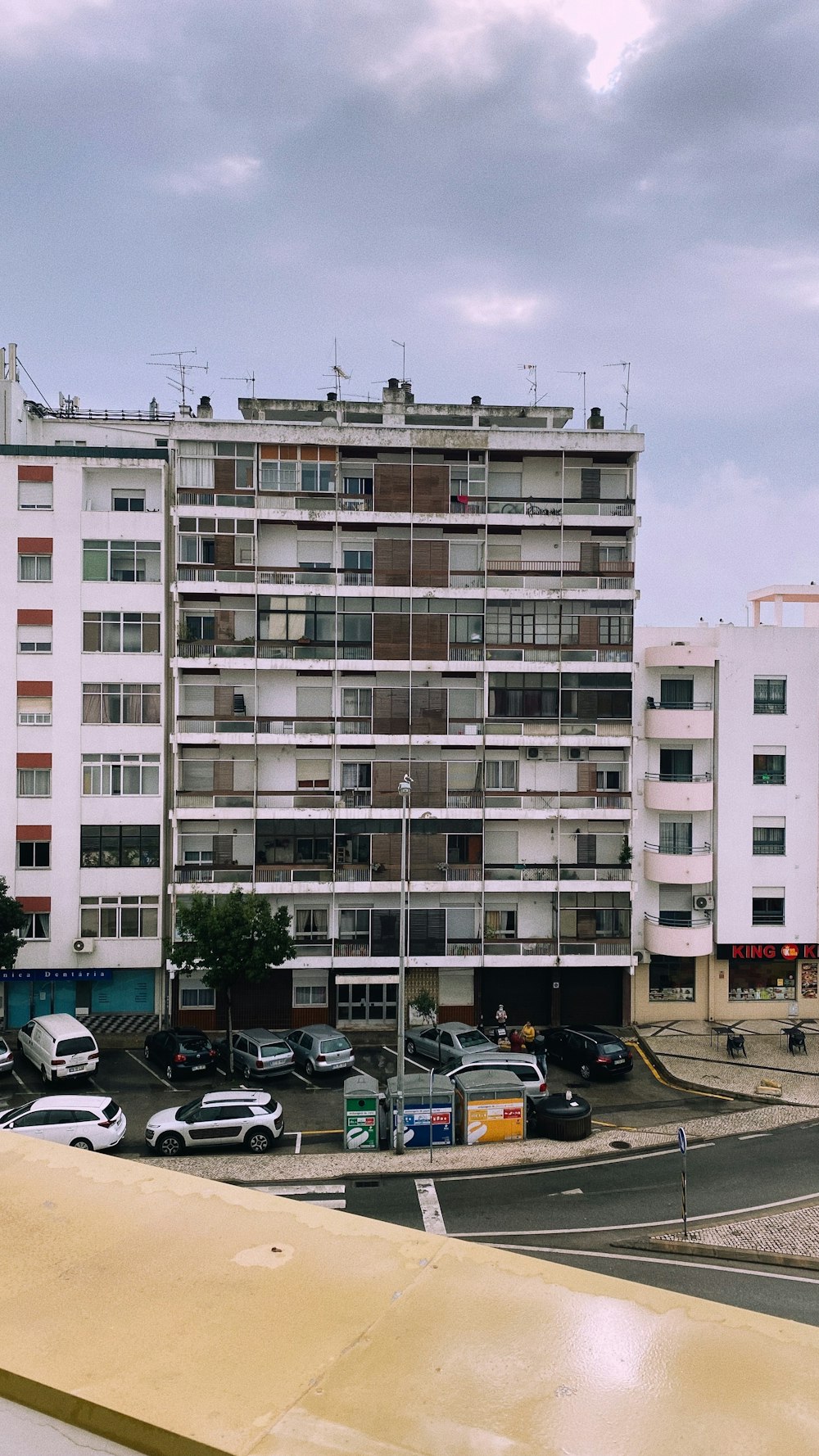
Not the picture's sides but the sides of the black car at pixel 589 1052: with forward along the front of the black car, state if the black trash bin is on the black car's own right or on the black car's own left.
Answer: on the black car's own left

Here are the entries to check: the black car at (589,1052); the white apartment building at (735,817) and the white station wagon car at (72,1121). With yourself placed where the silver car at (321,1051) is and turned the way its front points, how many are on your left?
1

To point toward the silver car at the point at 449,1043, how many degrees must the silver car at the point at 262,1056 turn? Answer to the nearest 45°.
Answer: approximately 135° to its right

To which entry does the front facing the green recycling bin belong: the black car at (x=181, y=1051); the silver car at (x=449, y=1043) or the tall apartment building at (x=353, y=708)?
the tall apartment building

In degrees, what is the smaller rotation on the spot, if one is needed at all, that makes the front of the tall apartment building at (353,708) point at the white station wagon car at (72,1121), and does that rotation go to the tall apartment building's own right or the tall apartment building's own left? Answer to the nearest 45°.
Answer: approximately 45° to the tall apartment building's own right

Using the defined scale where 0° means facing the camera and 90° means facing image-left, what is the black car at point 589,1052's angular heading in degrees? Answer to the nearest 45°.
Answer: approximately 135°

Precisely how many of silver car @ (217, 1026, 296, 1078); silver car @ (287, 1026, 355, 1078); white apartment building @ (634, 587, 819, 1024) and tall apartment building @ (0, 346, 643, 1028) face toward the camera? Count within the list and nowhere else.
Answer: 2

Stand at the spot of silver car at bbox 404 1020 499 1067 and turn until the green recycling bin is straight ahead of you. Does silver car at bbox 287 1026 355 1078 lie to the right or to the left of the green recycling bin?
right

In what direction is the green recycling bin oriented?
toward the camera

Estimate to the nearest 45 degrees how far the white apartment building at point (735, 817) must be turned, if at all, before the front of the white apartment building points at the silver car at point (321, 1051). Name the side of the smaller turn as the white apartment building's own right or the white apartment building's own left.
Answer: approximately 45° to the white apartment building's own right

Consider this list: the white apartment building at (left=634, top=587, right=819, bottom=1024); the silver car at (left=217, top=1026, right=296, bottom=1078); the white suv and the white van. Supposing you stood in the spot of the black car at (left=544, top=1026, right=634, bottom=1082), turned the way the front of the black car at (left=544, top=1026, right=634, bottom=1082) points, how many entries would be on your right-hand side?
1

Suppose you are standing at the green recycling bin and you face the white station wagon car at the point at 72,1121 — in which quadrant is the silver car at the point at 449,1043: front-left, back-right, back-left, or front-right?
back-right
